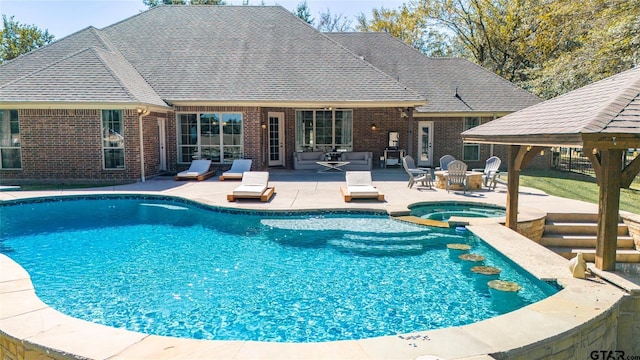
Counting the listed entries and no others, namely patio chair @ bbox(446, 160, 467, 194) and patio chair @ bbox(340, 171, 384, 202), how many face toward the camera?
1

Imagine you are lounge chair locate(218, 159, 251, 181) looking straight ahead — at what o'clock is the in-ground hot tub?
The in-ground hot tub is roughly at 9 o'clock from the lounge chair.

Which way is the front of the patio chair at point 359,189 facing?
toward the camera

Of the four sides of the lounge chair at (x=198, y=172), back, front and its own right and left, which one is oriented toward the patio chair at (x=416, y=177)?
left

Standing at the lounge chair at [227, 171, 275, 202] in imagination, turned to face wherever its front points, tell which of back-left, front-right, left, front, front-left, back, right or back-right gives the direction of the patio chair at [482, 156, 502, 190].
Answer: back-left

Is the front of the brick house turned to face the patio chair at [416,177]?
no

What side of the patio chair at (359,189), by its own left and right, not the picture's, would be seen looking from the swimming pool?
front

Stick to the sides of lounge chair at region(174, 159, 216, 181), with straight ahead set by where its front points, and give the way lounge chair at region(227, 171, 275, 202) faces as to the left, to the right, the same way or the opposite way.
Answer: the same way

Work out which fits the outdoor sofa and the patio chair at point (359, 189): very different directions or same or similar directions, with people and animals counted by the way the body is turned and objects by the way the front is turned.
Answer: same or similar directions

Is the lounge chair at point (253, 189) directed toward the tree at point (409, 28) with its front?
no

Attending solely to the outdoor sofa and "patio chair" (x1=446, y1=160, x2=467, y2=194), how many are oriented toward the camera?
1

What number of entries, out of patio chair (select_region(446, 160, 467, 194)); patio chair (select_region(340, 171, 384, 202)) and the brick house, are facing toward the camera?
1

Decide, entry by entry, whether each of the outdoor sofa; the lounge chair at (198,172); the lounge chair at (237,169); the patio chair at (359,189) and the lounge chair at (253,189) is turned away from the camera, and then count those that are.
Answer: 0

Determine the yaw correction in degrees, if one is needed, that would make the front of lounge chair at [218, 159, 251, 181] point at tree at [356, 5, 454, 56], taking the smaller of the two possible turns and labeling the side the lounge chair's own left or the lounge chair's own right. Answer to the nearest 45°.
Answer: approximately 180°

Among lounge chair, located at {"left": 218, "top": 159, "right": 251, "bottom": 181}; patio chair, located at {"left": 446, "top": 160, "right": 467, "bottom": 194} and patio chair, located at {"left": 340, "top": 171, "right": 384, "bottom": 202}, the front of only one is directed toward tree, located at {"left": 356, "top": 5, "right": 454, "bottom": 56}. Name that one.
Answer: patio chair, located at {"left": 446, "top": 160, "right": 467, "bottom": 194}

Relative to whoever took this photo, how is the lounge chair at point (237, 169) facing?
facing the viewer and to the left of the viewer

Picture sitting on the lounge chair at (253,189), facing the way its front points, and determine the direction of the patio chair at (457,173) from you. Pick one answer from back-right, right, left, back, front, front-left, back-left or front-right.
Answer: back-left
